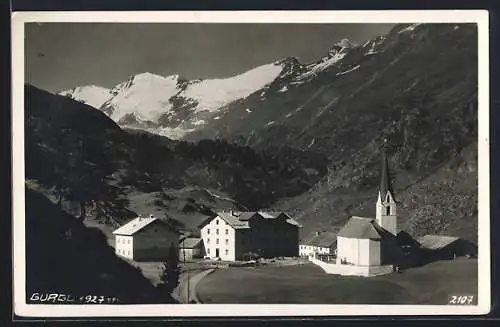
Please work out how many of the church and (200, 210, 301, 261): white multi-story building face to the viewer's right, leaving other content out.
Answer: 0

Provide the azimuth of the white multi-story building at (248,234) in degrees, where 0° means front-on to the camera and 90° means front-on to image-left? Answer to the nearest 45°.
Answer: approximately 45°
